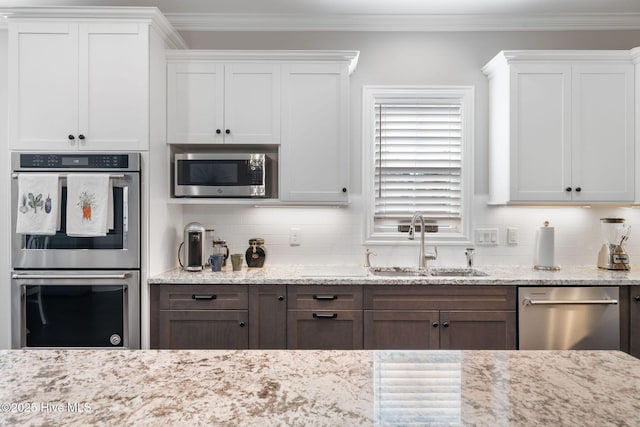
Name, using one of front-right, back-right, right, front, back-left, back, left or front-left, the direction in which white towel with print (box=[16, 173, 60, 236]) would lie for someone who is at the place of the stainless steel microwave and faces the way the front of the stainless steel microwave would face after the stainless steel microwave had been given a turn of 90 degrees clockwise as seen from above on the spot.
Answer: front

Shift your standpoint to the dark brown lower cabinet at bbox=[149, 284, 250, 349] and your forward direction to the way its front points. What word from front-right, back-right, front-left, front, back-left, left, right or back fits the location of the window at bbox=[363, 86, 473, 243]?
left

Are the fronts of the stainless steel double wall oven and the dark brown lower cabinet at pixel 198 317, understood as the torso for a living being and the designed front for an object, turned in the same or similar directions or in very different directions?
same or similar directions

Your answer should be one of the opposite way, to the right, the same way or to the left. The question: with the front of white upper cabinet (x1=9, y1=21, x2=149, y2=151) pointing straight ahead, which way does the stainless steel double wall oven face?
the same way

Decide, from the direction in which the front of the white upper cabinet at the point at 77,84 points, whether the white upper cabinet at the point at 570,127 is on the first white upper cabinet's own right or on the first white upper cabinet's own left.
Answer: on the first white upper cabinet's own left

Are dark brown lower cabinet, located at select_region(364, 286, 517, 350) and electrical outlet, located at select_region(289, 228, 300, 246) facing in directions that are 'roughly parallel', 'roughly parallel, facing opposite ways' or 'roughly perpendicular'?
roughly parallel

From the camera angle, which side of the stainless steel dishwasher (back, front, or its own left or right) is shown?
front

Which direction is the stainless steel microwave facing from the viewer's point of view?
toward the camera

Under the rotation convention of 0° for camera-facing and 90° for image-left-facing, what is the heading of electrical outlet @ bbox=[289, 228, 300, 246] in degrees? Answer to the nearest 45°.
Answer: approximately 0°

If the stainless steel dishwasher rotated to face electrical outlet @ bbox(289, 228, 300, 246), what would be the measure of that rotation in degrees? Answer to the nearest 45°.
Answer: approximately 90° to its right

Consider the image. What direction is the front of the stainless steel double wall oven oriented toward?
toward the camera

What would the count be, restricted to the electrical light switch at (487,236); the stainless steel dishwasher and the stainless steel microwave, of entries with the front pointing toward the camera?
3

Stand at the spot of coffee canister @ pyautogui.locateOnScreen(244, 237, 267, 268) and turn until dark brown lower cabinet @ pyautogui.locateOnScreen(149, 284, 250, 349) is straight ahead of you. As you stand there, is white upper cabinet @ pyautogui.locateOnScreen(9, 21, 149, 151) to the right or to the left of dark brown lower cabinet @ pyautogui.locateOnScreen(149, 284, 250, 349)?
right

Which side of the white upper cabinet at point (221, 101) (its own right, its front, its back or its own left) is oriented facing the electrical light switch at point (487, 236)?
left
